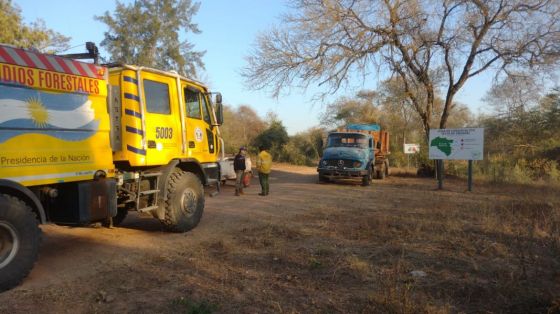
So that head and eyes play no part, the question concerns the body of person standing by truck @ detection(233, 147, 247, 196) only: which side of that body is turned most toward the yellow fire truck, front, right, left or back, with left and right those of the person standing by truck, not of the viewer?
right

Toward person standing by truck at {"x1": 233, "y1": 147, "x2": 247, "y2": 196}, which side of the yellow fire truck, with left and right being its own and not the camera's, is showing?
front

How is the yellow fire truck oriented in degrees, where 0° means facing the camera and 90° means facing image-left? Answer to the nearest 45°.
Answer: approximately 225°

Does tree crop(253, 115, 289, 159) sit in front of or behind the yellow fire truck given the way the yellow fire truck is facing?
in front

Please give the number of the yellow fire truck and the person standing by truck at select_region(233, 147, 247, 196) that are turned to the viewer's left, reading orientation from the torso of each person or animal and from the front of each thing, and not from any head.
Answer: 0

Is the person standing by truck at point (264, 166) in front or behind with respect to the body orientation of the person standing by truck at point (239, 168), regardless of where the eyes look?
in front

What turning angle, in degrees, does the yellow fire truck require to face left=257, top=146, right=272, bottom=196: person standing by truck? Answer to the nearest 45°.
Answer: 0° — it already faces them

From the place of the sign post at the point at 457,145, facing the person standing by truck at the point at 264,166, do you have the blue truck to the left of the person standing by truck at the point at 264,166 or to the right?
right

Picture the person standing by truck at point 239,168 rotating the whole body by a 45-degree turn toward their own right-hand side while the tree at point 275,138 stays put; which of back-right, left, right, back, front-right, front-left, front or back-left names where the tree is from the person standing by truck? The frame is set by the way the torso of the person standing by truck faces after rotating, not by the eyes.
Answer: back-left
